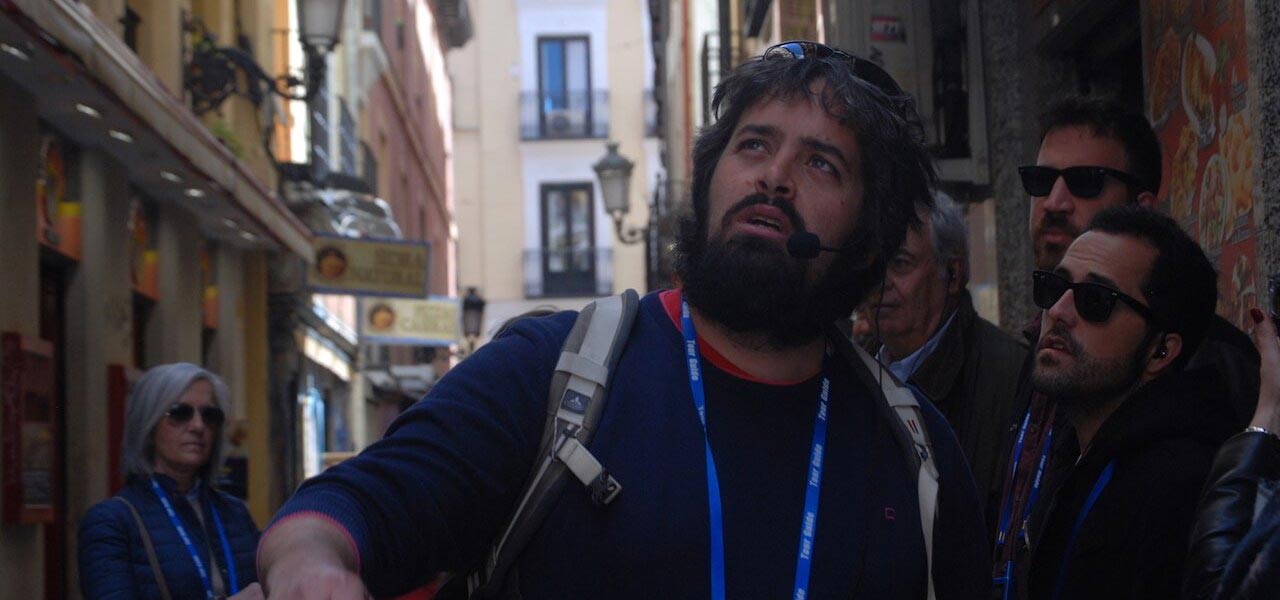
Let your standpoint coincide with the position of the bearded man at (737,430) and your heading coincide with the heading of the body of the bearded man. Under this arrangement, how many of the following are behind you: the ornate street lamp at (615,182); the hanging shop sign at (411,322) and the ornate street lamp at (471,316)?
3

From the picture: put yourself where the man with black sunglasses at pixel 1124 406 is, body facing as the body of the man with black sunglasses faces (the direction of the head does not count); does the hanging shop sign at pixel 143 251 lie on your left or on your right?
on your right

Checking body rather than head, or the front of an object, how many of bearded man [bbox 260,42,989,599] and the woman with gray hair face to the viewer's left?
0

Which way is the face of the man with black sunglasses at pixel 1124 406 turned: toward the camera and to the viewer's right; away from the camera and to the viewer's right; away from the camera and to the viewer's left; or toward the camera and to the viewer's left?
toward the camera and to the viewer's left

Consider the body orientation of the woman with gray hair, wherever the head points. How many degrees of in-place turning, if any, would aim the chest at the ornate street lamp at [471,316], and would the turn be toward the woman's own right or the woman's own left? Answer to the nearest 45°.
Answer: approximately 135° to the woman's own left

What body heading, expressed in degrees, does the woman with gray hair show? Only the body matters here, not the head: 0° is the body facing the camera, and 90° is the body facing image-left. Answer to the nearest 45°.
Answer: approximately 315°

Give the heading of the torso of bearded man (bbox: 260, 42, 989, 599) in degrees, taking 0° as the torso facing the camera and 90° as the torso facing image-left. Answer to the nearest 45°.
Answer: approximately 0°

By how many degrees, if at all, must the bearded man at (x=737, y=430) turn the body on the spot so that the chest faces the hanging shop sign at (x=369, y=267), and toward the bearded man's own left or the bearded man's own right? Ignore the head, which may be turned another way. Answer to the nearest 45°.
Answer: approximately 180°

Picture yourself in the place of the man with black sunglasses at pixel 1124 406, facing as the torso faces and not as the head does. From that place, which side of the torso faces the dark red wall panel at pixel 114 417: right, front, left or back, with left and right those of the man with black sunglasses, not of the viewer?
right

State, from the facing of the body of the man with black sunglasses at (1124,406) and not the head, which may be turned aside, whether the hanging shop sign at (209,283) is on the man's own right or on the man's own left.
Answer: on the man's own right
